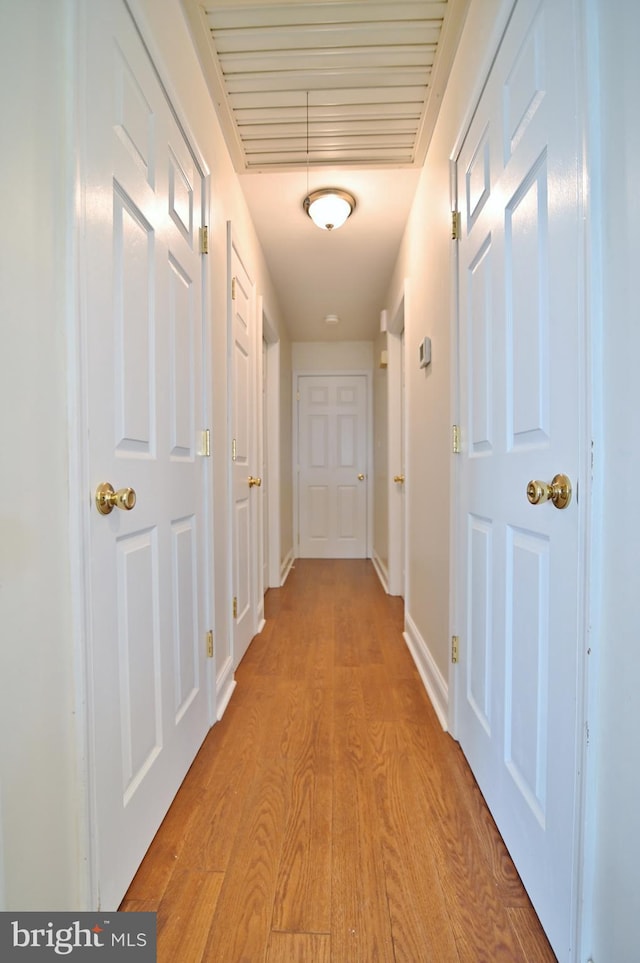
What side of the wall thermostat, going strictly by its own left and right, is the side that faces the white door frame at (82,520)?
left

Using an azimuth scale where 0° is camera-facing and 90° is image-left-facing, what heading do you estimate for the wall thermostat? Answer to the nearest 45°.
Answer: approximately 90°

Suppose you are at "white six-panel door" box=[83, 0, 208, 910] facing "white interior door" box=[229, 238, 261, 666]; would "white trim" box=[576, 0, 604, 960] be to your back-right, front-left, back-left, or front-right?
back-right

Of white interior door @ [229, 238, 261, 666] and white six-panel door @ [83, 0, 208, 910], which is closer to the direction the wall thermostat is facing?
the white interior door

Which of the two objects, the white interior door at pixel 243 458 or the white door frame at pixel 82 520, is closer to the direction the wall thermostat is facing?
the white interior door

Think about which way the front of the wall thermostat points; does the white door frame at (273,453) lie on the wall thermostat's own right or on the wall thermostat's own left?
on the wall thermostat's own right

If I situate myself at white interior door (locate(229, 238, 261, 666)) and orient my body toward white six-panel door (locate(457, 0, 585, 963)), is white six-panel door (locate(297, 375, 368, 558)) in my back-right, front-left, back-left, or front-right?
back-left

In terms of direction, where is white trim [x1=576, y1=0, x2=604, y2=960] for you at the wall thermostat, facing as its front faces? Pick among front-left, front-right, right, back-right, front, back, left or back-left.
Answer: left

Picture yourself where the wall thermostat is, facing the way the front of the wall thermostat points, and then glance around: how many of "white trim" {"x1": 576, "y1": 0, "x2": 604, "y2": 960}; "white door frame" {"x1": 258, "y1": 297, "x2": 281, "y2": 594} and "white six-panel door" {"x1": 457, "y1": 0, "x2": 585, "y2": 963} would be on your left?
2

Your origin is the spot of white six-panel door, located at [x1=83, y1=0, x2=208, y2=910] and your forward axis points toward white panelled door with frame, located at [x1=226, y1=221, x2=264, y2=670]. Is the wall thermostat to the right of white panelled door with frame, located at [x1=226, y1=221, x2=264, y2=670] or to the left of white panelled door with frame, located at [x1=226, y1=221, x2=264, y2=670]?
right

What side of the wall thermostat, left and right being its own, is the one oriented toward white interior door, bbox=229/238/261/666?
front

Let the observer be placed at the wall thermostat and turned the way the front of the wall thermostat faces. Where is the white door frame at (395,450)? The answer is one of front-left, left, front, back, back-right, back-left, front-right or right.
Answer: right

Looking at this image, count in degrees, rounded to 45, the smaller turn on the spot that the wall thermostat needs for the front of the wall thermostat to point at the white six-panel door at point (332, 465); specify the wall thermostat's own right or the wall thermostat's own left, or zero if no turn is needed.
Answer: approximately 90° to the wall thermostat's own right
